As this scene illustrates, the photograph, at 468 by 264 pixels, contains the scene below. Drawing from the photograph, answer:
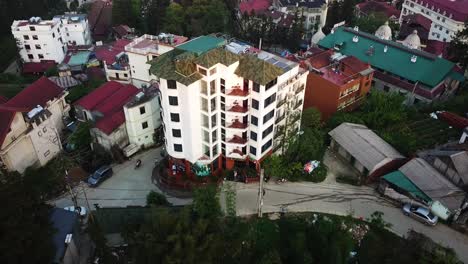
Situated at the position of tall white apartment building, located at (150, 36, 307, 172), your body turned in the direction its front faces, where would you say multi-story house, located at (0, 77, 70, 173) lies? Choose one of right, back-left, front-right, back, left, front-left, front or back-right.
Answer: right

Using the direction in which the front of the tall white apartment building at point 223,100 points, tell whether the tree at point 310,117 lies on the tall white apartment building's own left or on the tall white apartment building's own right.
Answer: on the tall white apartment building's own left

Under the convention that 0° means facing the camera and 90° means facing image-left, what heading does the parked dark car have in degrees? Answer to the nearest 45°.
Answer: approximately 45°

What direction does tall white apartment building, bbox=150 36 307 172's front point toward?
toward the camera

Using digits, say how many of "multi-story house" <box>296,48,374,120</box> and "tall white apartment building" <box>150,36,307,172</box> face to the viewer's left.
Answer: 0

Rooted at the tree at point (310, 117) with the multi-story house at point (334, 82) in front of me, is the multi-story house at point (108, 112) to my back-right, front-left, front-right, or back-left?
back-left

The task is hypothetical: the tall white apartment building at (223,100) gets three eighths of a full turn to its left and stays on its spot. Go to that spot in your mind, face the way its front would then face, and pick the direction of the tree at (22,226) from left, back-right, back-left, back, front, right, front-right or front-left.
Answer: back

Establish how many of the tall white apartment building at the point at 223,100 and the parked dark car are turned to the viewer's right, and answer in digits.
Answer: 0

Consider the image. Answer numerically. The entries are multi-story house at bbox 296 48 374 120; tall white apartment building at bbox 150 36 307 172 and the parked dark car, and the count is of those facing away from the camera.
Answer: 0

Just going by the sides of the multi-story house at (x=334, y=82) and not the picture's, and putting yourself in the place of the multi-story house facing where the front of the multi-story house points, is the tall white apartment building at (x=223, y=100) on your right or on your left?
on your right

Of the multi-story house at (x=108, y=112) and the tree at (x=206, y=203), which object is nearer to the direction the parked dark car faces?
the tree

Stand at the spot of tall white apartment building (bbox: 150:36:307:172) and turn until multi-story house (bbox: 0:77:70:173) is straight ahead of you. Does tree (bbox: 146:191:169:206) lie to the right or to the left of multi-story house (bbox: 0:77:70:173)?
left

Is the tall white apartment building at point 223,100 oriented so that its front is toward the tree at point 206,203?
yes

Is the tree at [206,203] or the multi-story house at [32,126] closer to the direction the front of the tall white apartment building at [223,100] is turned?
the tree

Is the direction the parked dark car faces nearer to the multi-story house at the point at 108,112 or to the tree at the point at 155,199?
the tree
